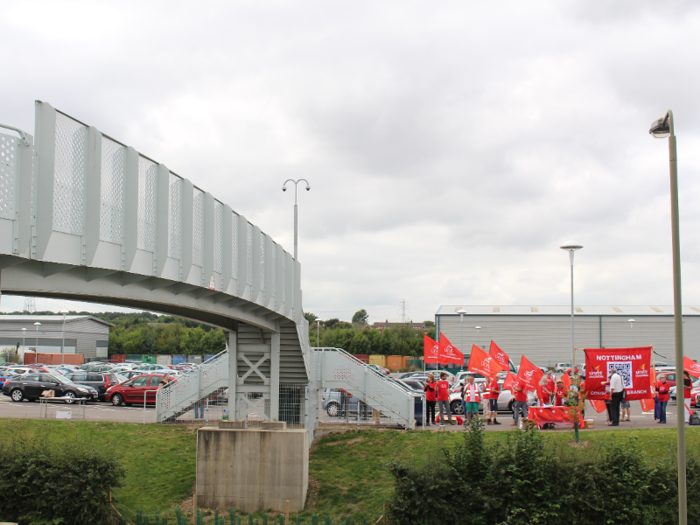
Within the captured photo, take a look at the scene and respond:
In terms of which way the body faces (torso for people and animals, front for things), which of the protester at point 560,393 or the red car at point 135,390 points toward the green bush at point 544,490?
the protester

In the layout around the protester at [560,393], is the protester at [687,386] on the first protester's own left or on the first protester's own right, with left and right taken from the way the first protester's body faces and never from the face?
on the first protester's own left

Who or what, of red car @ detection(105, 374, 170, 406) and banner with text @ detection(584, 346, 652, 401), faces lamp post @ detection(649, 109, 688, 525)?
the banner with text

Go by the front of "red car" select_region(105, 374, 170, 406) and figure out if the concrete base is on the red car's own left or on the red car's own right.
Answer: on the red car's own left

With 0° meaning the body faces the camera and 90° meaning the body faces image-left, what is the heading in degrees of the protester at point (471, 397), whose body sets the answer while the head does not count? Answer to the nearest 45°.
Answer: approximately 0°

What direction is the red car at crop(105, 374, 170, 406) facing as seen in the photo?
to the viewer's left

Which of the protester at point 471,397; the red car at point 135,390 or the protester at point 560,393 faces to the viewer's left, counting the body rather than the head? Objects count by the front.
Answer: the red car

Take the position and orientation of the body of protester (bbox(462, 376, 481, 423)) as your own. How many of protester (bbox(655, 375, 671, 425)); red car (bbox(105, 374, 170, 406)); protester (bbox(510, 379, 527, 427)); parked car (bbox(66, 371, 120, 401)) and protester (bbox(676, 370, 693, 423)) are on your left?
3

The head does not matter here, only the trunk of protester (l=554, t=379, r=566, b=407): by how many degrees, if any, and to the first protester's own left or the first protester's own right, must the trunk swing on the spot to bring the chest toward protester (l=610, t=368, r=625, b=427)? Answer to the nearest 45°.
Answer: approximately 90° to the first protester's own left
